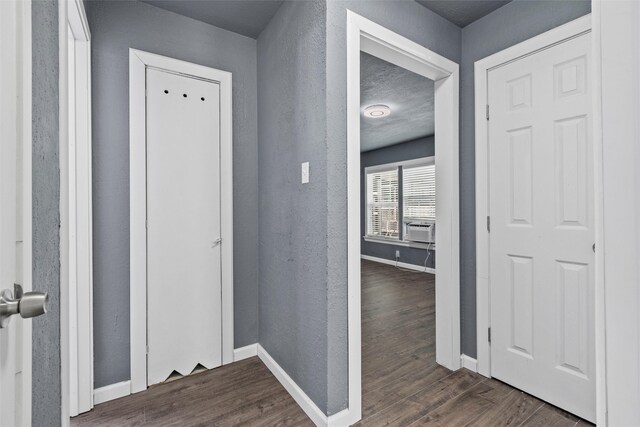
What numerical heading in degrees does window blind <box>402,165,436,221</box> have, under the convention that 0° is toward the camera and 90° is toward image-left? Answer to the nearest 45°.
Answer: approximately 45°

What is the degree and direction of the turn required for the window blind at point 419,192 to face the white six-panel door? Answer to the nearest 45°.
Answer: approximately 45° to its left

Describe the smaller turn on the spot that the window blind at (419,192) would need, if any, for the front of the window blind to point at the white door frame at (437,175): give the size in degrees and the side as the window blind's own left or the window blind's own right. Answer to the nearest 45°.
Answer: approximately 45° to the window blind's own left

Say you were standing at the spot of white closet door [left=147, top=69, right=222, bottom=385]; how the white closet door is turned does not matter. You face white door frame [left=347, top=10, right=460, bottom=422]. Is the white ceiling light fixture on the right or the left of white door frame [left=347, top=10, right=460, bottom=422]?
left
